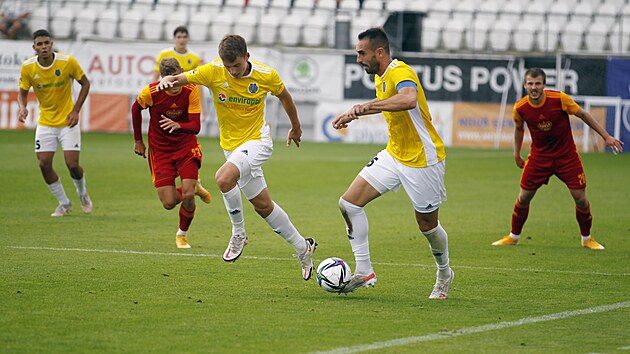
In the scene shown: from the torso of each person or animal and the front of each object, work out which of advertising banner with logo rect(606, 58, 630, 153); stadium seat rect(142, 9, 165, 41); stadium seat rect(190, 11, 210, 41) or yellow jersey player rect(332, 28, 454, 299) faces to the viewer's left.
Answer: the yellow jersey player

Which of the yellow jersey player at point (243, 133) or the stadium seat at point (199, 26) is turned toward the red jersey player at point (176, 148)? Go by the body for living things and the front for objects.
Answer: the stadium seat

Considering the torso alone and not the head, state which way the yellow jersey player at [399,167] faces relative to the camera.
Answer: to the viewer's left

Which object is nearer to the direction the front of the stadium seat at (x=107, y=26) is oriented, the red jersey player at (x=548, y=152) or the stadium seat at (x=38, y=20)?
the red jersey player

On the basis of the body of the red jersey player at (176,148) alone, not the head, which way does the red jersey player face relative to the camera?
toward the camera

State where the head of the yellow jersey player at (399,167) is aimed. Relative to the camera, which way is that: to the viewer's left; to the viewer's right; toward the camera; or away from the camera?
to the viewer's left

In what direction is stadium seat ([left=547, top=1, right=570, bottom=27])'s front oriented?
toward the camera

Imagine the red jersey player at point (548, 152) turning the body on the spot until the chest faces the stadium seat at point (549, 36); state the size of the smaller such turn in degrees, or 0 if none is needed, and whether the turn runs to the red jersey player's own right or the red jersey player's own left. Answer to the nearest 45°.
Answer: approximately 180°

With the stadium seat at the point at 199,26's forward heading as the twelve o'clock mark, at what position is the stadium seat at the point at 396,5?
the stadium seat at the point at 396,5 is roughly at 9 o'clock from the stadium seat at the point at 199,26.

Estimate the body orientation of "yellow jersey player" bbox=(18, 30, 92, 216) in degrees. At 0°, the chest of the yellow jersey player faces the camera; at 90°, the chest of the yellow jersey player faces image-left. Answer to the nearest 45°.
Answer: approximately 0°

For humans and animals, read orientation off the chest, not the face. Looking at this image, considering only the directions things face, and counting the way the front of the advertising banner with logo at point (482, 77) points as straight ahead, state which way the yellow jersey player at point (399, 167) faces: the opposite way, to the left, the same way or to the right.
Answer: to the right

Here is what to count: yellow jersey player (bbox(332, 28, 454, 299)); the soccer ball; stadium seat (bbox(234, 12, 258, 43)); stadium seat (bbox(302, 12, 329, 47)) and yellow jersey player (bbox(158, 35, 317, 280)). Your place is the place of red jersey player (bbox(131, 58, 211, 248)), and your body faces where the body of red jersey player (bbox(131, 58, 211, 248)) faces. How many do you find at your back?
2

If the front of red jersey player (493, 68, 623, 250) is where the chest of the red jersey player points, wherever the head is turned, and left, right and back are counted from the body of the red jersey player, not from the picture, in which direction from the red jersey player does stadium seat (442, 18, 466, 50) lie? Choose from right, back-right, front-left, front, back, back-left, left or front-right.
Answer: back

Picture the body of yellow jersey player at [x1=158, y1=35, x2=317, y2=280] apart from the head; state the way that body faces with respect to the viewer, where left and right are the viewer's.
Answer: facing the viewer

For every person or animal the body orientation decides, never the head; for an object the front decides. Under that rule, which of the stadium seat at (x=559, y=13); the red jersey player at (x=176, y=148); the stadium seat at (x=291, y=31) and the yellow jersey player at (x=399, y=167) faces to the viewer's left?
the yellow jersey player

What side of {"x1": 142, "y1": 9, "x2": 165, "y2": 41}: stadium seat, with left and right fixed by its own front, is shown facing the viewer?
front

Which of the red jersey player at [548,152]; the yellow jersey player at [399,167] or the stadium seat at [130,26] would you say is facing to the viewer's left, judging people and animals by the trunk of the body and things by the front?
the yellow jersey player

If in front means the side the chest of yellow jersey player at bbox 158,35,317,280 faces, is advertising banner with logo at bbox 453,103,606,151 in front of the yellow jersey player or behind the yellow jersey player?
behind
